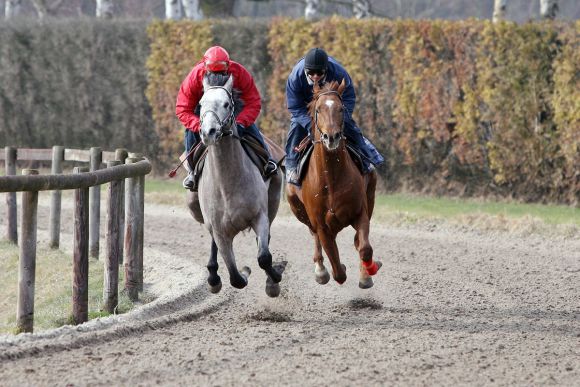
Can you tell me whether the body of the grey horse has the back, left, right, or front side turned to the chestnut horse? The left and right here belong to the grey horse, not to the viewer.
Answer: left

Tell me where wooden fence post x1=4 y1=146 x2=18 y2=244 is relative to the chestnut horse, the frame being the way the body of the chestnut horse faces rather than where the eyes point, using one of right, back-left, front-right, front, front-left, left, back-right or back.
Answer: back-right

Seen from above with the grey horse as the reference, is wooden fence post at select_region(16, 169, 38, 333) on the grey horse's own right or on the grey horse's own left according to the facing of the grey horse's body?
on the grey horse's own right
